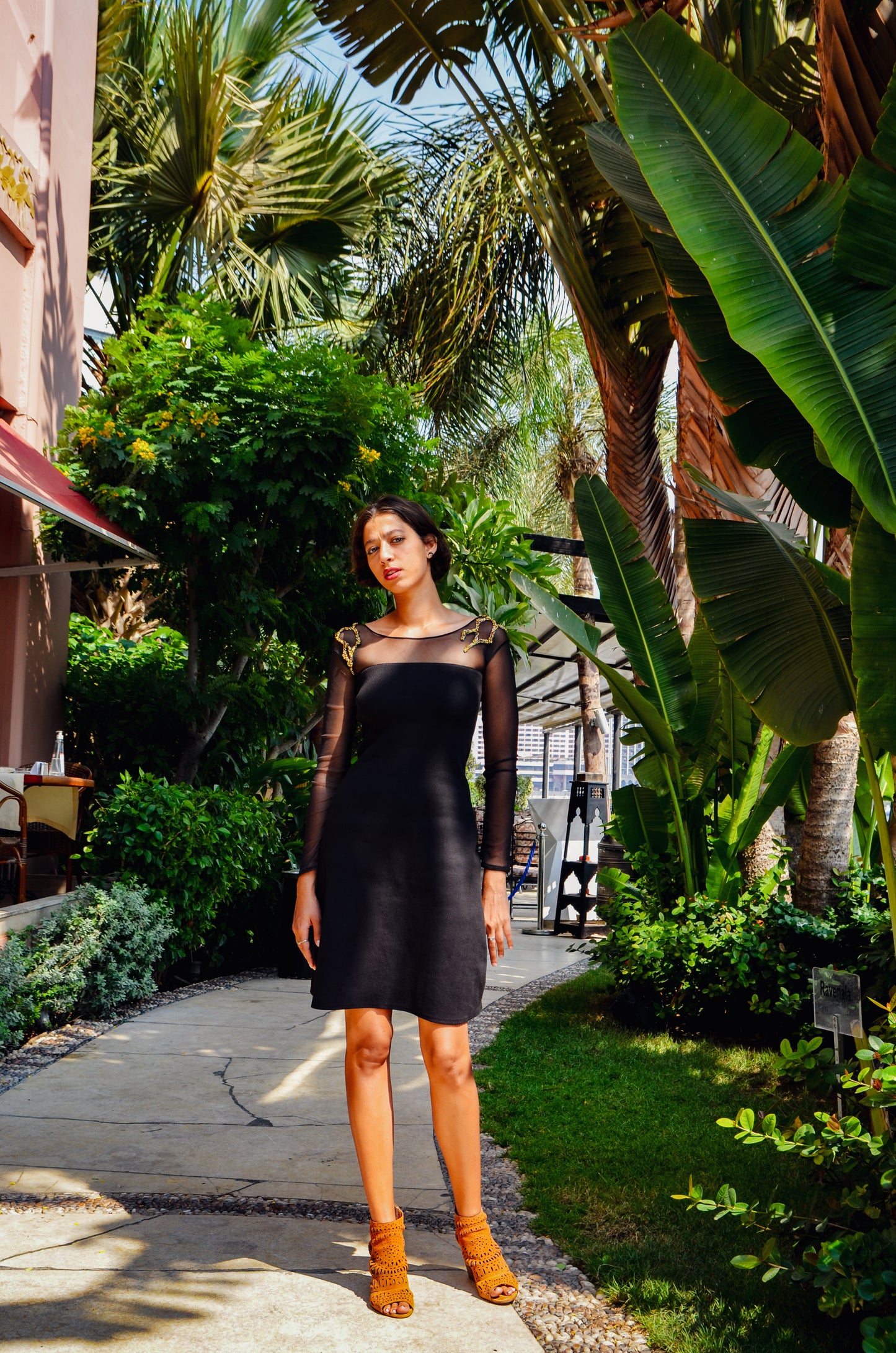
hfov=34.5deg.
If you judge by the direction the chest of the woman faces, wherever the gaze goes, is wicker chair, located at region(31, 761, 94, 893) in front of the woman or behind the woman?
behind

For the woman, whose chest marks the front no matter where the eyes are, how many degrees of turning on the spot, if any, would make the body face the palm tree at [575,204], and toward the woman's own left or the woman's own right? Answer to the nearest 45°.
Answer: approximately 180°

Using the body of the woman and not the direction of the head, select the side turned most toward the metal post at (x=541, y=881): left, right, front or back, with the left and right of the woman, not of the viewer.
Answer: back

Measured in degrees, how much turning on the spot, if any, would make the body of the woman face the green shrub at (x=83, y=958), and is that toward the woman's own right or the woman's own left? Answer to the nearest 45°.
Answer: approximately 135° to the woman's own right

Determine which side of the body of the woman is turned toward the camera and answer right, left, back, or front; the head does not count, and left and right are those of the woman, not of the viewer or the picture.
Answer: front
